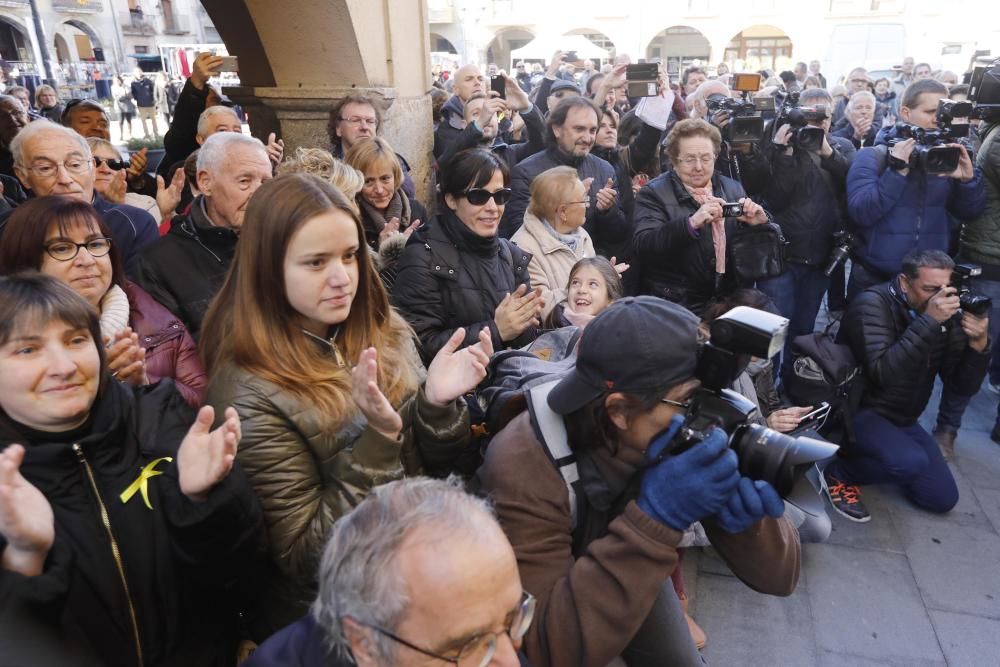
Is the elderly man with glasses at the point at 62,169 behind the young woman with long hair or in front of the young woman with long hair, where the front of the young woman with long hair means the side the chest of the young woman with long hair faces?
behind

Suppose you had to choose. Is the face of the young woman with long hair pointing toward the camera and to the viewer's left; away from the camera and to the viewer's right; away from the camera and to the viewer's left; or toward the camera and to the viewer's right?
toward the camera and to the viewer's right

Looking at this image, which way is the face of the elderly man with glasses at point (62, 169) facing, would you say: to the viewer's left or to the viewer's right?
to the viewer's right

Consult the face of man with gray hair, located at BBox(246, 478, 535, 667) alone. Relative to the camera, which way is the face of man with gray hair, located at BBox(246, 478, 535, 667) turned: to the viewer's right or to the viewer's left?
to the viewer's right

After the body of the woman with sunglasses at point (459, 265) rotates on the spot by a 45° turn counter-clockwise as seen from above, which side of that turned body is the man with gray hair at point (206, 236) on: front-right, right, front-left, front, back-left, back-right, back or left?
back
